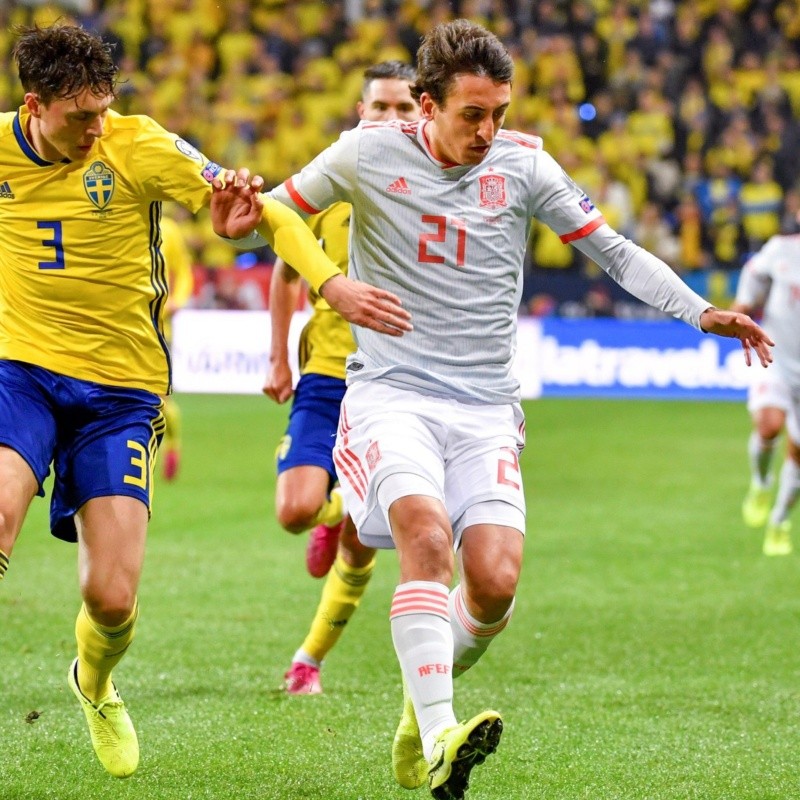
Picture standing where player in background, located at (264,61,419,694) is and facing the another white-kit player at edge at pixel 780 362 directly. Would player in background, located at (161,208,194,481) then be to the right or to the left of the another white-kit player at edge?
left

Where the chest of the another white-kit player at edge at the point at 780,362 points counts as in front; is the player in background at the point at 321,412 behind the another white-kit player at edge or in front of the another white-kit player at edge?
in front

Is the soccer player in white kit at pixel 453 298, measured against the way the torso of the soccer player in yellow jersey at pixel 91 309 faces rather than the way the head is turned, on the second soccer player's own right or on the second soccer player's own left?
on the second soccer player's own left

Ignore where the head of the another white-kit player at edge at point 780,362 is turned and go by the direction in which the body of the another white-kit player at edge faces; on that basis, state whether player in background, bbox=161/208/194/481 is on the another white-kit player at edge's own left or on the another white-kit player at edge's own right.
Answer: on the another white-kit player at edge's own right

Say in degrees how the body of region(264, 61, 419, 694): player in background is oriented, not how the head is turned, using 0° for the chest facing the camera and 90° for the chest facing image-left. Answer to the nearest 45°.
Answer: approximately 0°

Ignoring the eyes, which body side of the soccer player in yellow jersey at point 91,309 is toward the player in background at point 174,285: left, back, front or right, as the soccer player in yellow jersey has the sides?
back

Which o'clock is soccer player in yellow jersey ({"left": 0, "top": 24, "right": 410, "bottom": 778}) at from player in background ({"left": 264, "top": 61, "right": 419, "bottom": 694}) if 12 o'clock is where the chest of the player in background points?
The soccer player in yellow jersey is roughly at 1 o'clock from the player in background.

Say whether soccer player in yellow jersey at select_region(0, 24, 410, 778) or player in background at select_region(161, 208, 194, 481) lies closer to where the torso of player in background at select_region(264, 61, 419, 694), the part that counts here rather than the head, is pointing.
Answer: the soccer player in yellow jersey

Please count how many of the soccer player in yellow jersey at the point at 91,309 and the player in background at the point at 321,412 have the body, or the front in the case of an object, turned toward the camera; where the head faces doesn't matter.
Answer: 2

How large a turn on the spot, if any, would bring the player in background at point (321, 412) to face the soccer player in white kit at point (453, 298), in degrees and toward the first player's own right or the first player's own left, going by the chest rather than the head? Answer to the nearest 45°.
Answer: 0° — they already face them
